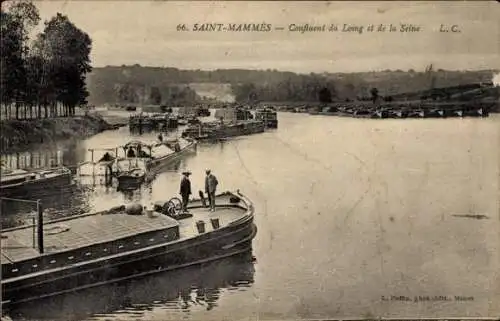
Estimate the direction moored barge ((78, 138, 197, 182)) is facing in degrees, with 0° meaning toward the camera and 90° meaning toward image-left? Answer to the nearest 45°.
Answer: approximately 225°

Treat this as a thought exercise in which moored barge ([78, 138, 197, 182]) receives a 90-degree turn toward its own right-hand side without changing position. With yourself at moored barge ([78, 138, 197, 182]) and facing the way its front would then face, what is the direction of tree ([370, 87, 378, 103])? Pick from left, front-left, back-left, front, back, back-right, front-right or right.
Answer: front-left
